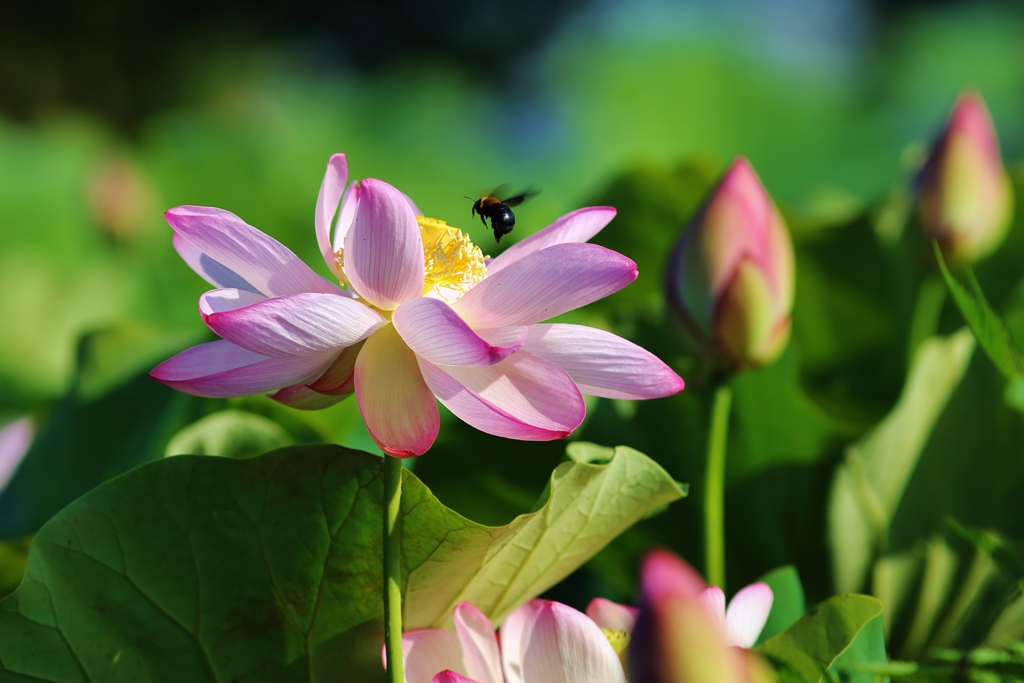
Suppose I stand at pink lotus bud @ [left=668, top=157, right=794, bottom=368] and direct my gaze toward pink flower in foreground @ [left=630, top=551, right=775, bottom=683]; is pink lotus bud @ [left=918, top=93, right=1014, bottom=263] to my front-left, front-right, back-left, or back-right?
back-left

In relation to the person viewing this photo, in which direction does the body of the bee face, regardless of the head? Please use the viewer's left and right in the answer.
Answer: facing to the left of the viewer
